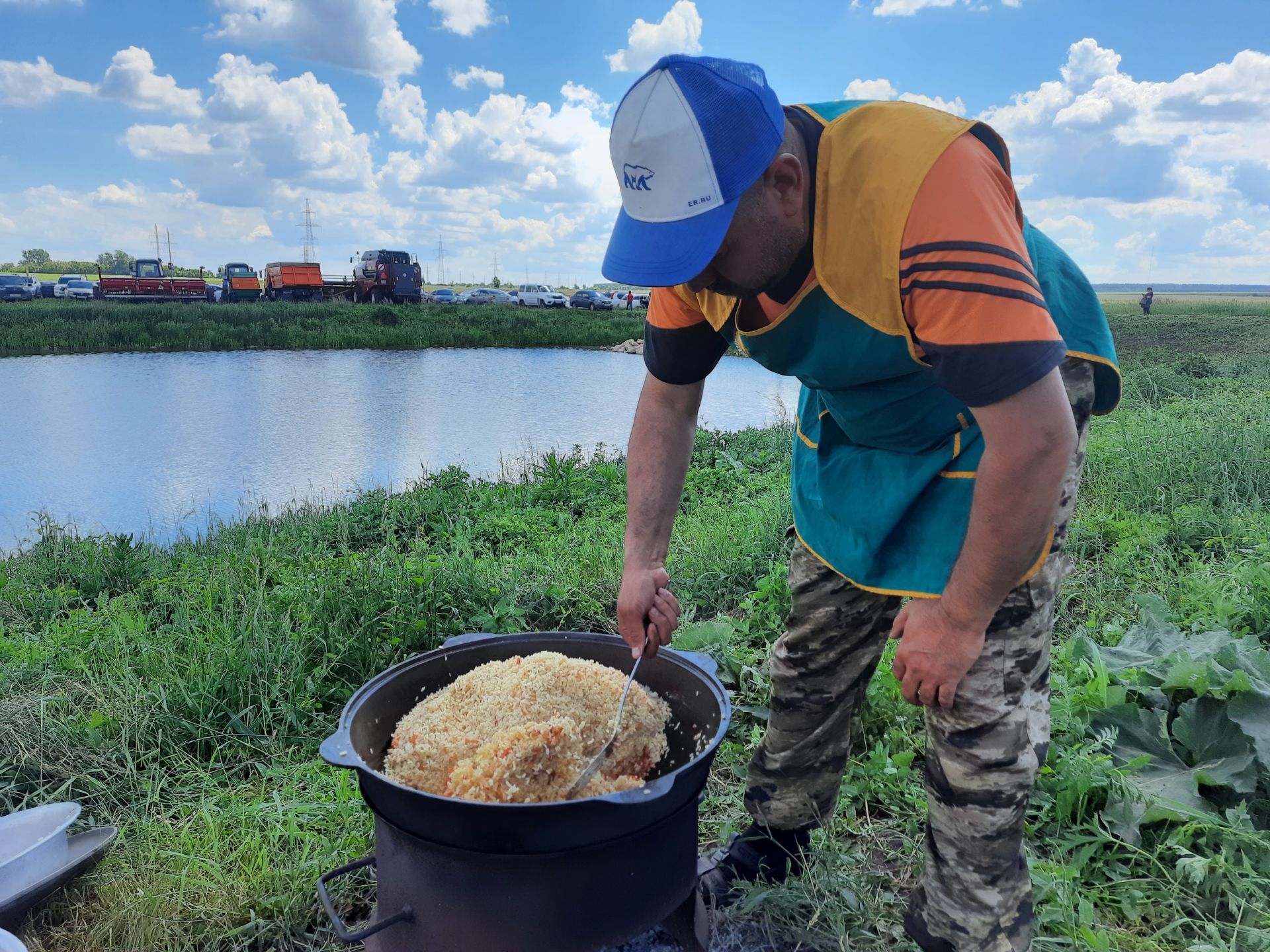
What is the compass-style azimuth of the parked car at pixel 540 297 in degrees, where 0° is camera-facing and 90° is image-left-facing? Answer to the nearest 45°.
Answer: approximately 315°

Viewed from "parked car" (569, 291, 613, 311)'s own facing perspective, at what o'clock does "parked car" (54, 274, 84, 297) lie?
"parked car" (54, 274, 84, 297) is roughly at 4 o'clock from "parked car" (569, 291, 613, 311).

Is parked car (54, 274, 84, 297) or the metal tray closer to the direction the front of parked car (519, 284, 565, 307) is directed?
the metal tray

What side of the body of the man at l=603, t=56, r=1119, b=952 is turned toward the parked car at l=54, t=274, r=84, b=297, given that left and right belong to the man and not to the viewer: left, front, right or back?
right

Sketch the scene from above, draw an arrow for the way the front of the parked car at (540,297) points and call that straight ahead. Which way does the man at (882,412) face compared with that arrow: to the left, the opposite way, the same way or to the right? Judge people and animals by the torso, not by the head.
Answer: to the right

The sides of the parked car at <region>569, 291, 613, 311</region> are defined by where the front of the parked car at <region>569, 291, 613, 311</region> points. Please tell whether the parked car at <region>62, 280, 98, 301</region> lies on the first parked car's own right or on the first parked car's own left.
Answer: on the first parked car's own right

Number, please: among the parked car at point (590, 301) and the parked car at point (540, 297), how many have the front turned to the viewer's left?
0

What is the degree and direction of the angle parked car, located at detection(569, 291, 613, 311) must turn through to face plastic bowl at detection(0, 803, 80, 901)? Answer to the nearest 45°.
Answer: approximately 45° to its right

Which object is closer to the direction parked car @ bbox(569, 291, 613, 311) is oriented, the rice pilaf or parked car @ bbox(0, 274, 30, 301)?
the rice pilaf

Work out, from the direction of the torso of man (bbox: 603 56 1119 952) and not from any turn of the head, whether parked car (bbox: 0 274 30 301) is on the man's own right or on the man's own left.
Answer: on the man's own right

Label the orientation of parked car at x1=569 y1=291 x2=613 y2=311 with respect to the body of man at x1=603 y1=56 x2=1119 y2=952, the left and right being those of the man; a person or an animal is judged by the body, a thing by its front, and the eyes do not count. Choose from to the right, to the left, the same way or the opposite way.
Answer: to the left
